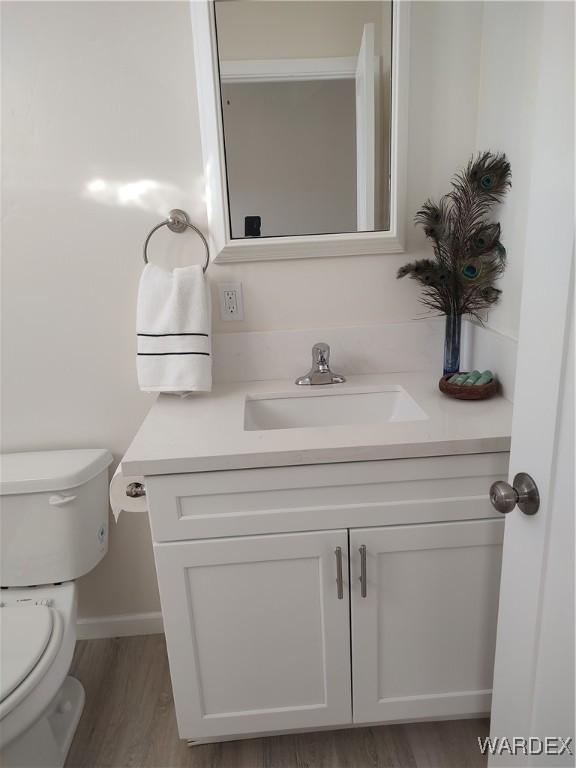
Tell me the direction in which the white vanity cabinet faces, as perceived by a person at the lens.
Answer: facing the viewer

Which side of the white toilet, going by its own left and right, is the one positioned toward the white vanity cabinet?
left

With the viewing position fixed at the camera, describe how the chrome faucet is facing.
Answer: facing the viewer

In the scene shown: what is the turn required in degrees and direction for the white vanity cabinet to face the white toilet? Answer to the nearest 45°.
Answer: approximately 90° to its right

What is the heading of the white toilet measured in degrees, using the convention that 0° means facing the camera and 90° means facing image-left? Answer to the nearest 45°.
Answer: approximately 45°

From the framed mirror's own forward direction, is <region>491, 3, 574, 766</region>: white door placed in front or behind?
in front

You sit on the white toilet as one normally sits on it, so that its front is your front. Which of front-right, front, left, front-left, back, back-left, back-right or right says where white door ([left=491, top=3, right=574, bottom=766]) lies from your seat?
left

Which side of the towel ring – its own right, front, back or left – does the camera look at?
front
